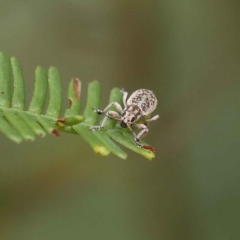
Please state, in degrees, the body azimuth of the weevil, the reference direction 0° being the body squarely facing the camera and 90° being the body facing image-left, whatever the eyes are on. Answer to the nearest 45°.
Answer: approximately 45°
